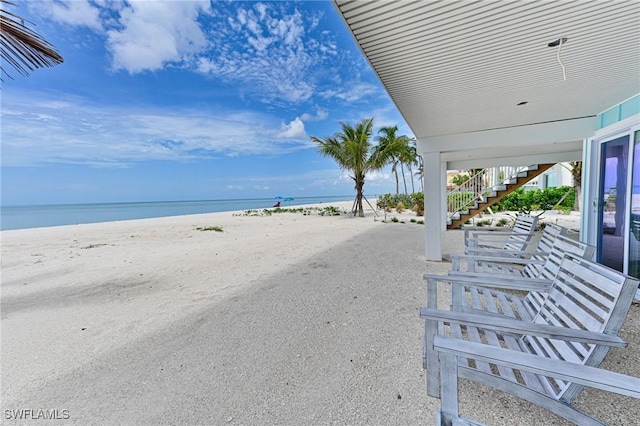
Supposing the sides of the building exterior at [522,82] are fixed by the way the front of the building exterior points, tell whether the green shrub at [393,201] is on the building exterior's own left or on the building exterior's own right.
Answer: on the building exterior's own right

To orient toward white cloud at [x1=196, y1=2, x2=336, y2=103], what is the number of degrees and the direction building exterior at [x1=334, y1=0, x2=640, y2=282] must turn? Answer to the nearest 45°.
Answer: approximately 45° to its right

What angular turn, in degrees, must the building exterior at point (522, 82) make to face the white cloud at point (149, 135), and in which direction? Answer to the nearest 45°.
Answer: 0° — it already faces it

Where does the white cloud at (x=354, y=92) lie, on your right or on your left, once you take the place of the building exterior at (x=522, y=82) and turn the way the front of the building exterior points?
on your right

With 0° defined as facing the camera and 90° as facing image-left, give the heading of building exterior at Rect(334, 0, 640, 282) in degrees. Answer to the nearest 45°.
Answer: approximately 90°

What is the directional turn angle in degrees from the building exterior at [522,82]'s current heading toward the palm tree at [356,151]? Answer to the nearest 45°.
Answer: approximately 45° to its right

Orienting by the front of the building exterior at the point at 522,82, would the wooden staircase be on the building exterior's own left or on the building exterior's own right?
on the building exterior's own right
